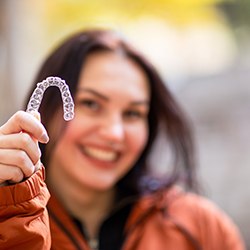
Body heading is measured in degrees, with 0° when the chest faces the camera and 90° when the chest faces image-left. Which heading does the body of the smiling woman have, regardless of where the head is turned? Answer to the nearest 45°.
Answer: approximately 0°
